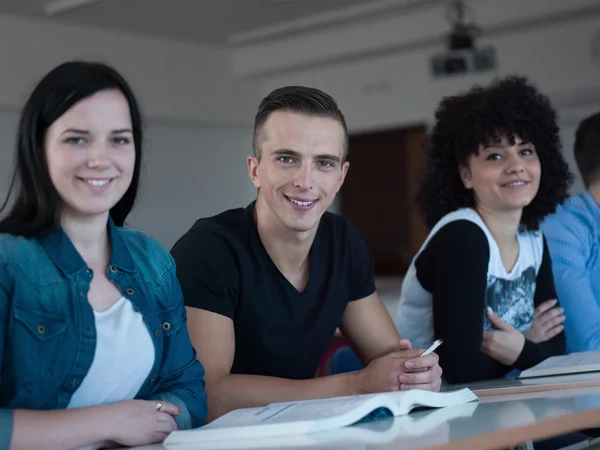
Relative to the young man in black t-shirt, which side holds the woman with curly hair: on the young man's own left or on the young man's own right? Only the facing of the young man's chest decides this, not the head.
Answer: on the young man's own left

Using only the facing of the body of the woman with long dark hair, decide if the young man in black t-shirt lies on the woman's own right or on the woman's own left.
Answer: on the woman's own left

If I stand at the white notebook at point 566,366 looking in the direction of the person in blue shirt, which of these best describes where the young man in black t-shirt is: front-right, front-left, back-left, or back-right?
back-left

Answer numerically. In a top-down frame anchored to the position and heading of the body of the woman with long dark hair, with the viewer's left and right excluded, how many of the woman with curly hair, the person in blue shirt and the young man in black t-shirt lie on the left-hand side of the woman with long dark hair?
3

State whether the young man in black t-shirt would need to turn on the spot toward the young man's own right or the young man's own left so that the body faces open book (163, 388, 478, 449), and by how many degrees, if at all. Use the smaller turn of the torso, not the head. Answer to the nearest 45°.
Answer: approximately 45° to the young man's own right

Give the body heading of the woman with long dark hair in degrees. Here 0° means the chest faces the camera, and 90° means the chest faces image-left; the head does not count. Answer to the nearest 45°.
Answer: approximately 315°

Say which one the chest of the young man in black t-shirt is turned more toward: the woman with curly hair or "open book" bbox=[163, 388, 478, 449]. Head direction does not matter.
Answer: the open book

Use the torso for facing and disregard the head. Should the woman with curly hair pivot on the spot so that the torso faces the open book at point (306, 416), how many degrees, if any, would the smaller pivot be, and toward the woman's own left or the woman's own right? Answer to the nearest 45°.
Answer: approximately 45° to the woman's own right
